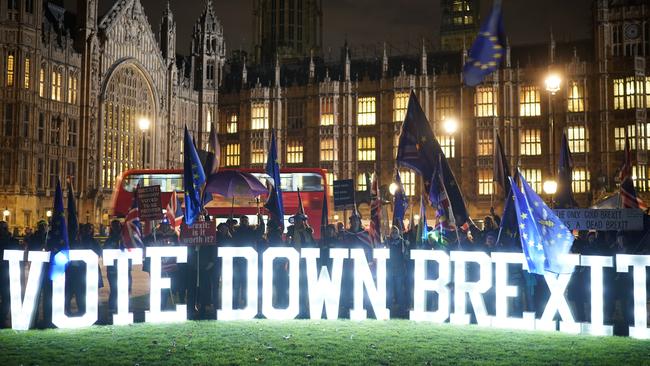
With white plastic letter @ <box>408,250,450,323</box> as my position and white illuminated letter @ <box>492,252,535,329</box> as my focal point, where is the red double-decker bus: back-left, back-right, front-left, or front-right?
back-left

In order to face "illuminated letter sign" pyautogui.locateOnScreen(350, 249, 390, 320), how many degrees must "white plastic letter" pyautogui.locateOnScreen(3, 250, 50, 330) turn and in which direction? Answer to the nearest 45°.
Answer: approximately 90° to its left

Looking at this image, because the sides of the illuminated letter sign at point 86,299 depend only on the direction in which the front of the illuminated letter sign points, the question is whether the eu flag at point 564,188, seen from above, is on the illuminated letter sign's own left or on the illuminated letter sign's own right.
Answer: on the illuminated letter sign's own left

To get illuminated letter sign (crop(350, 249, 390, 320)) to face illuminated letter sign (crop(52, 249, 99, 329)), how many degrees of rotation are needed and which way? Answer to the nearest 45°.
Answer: approximately 90° to its right

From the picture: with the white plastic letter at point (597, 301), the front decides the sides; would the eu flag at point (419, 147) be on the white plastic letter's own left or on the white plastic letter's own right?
on the white plastic letter's own right

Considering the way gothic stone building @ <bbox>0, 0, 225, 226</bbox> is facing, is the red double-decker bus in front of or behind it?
in front

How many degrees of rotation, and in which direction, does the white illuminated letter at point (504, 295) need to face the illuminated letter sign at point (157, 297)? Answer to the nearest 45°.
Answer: approximately 90° to its right

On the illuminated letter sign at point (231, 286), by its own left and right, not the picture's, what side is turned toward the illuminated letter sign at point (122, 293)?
right
